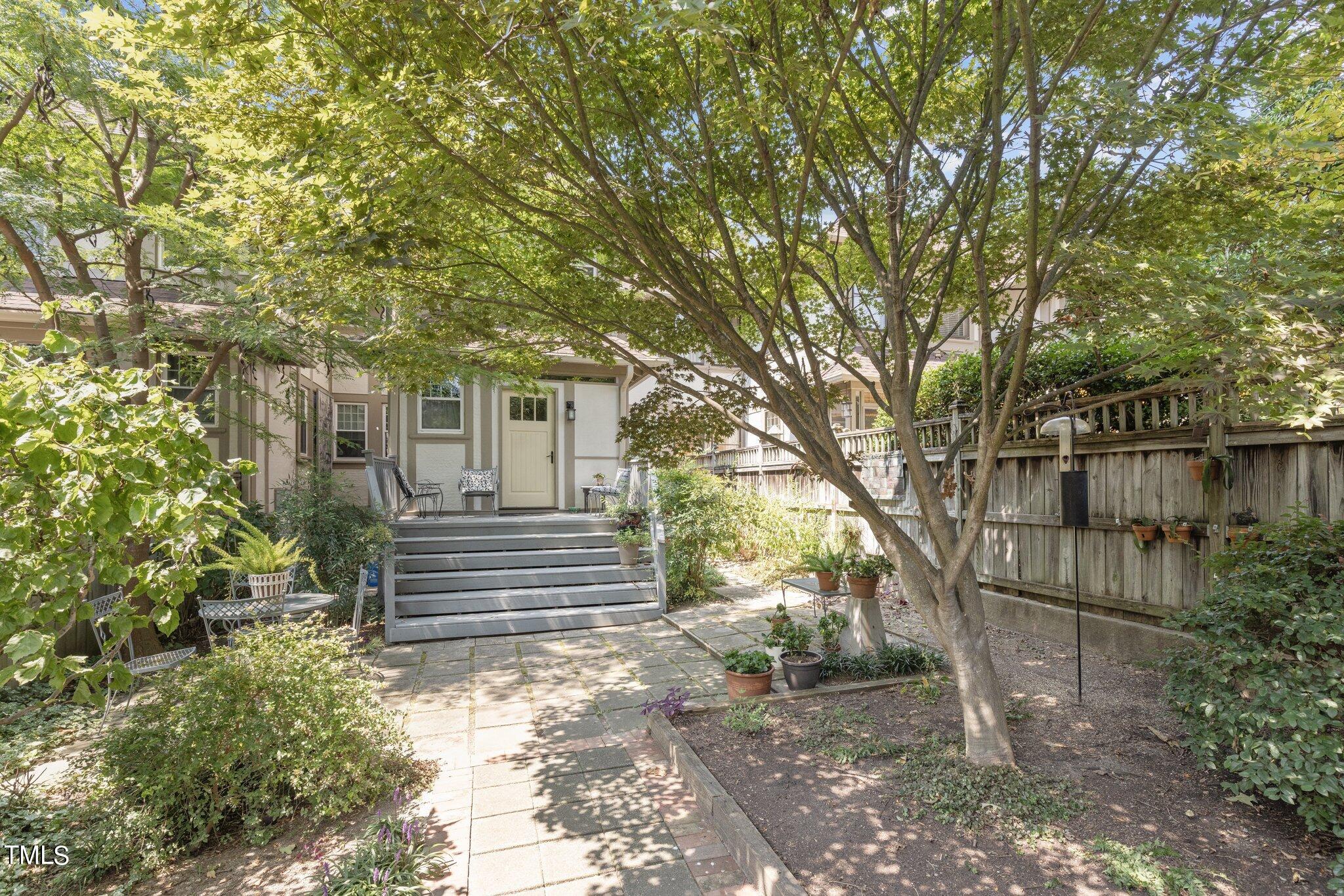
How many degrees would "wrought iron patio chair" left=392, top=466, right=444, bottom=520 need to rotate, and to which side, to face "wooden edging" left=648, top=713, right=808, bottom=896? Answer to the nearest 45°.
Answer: approximately 90° to its right

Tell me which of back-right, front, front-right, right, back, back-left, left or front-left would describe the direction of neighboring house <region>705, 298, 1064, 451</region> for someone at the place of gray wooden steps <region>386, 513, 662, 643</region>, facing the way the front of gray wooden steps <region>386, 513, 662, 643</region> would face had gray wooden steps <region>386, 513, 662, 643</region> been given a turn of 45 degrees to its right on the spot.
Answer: back

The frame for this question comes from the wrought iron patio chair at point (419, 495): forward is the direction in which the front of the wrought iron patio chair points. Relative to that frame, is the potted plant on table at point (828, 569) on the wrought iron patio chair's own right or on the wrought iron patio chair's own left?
on the wrought iron patio chair's own right

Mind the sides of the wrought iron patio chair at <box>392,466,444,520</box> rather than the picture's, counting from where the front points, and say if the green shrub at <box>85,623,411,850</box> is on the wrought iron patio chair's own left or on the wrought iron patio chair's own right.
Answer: on the wrought iron patio chair's own right

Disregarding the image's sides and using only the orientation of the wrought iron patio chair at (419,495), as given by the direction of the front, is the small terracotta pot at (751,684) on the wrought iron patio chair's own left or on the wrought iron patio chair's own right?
on the wrought iron patio chair's own right

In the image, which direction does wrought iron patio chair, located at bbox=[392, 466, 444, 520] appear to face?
to the viewer's right

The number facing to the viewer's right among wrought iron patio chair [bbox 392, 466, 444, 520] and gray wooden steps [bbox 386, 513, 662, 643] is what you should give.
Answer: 1

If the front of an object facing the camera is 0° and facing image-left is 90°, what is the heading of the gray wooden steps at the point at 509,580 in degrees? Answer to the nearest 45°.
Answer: approximately 0°

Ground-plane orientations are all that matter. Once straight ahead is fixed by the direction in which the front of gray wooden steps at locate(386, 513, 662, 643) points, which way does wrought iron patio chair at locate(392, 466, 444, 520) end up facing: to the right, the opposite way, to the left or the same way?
to the left
